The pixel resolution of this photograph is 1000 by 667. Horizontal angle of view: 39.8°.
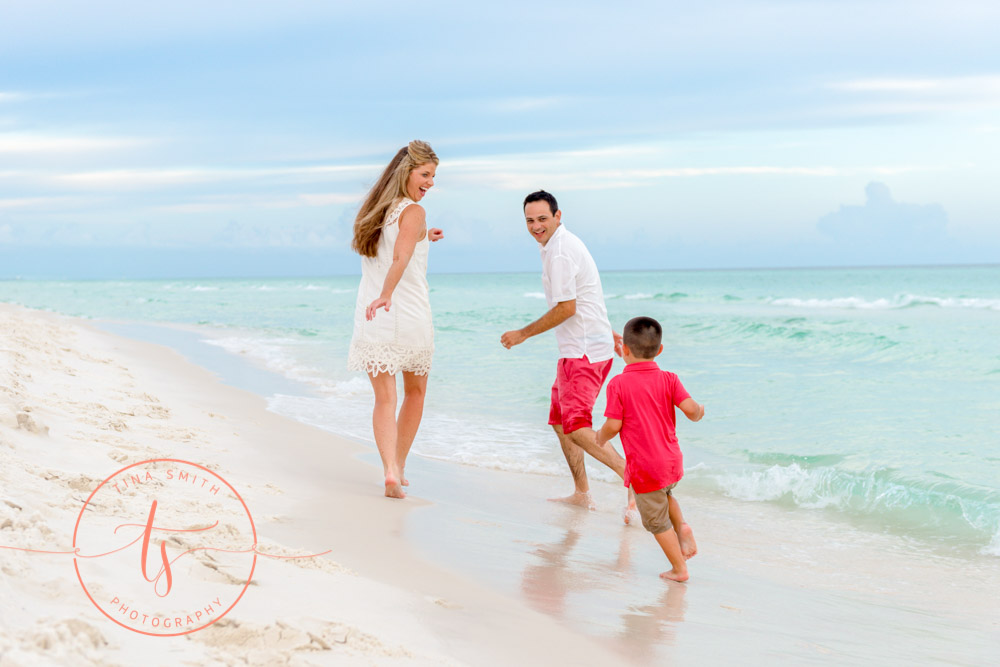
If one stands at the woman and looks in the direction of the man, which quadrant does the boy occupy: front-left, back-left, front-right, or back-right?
front-right

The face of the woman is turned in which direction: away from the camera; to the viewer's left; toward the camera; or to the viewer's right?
to the viewer's right

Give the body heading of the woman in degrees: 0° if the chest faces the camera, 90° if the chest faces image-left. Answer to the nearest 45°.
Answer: approximately 225°

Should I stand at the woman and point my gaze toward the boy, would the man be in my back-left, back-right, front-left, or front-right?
front-left

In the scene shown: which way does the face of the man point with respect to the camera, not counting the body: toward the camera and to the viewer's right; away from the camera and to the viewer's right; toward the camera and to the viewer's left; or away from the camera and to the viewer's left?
toward the camera and to the viewer's left

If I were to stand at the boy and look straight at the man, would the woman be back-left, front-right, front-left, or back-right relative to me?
front-left

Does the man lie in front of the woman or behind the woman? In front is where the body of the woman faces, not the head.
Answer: in front

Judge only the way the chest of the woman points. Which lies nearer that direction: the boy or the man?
the man

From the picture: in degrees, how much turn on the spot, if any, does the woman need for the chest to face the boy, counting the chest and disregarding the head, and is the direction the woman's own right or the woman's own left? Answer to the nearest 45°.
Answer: approximately 90° to the woman's own right
